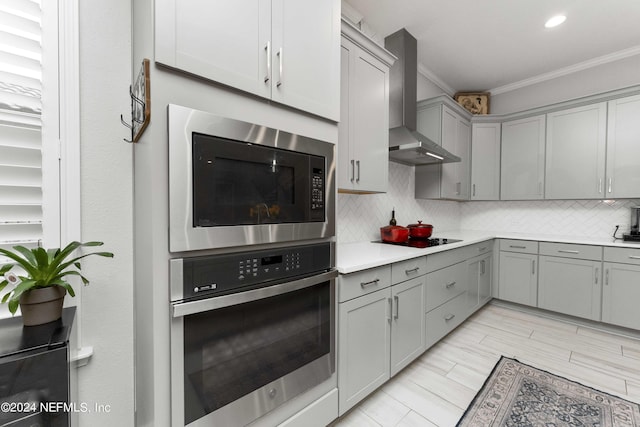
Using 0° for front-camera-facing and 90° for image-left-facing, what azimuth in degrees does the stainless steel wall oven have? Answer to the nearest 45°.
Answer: approximately 315°

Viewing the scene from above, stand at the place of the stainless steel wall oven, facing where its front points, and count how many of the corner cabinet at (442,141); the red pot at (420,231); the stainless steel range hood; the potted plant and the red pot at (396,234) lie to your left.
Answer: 4

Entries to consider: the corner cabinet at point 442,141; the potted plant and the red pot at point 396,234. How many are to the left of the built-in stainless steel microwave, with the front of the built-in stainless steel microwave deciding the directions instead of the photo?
2

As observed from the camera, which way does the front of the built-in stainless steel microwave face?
facing the viewer and to the right of the viewer

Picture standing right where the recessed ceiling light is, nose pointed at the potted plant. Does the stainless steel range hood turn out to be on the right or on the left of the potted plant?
right

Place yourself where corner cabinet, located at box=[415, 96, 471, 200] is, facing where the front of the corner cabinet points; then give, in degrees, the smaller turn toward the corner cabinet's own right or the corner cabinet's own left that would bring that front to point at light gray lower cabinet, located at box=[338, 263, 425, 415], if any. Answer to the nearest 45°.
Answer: approximately 45° to the corner cabinet's own right

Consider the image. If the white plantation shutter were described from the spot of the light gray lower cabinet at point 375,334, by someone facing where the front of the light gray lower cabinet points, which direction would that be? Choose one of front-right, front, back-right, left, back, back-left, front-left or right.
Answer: right

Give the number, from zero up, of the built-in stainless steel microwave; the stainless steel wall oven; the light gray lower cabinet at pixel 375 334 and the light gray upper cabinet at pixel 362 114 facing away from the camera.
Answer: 0

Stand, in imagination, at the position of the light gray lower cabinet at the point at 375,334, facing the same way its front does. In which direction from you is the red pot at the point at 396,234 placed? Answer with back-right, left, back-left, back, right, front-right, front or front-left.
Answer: back-left

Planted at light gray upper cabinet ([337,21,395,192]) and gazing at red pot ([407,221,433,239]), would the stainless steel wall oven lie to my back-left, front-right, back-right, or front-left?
back-right

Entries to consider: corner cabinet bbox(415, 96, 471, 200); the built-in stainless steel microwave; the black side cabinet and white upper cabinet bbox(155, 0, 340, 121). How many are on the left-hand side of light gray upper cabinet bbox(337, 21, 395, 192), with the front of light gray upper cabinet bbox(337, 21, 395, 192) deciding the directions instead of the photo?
1

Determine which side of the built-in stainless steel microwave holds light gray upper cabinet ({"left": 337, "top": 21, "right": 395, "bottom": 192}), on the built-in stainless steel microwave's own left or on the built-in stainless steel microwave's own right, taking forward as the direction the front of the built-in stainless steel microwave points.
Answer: on the built-in stainless steel microwave's own left

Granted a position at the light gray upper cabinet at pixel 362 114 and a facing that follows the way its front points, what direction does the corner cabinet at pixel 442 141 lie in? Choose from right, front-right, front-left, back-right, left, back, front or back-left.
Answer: left

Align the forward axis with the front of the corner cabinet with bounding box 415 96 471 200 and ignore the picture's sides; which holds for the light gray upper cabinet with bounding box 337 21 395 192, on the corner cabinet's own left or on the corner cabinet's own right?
on the corner cabinet's own right

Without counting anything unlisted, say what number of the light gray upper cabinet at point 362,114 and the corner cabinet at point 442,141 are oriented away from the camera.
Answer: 0
